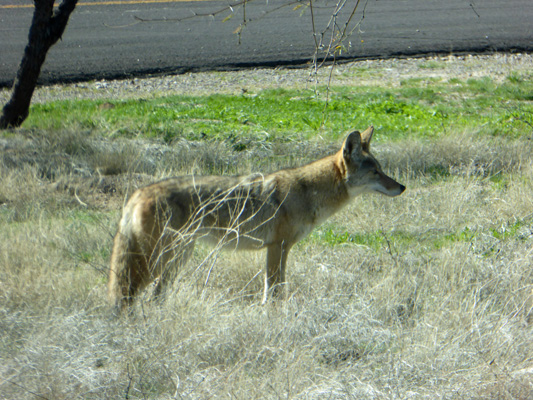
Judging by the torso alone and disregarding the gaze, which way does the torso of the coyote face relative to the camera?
to the viewer's right
